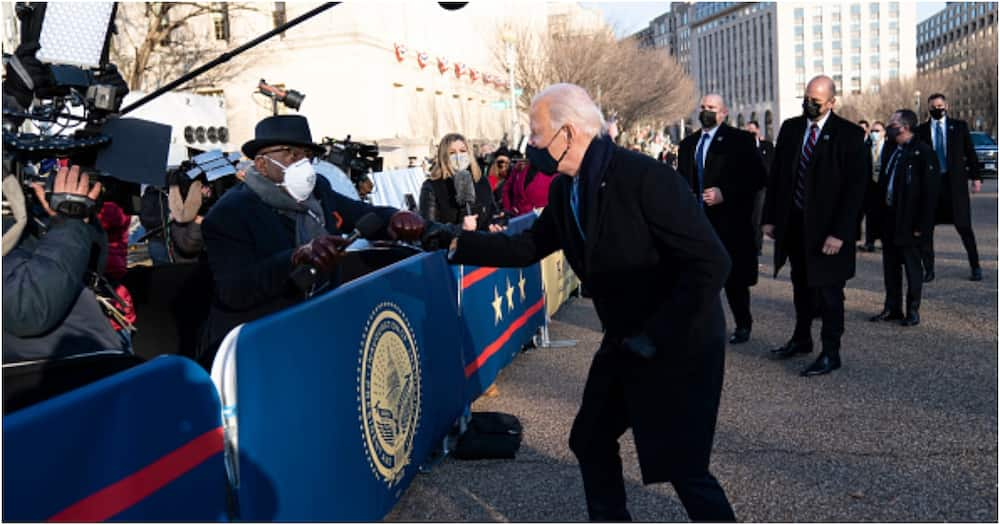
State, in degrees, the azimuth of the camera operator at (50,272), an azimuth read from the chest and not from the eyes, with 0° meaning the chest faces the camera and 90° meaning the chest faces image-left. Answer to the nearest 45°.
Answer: approximately 270°

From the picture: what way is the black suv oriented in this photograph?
toward the camera

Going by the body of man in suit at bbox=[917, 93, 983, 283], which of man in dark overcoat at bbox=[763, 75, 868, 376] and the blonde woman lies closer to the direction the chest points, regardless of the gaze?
the man in dark overcoat

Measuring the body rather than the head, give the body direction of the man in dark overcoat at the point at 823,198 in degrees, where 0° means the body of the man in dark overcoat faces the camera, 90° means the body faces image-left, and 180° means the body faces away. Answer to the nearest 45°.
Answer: approximately 45°

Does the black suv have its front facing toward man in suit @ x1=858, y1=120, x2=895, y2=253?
yes

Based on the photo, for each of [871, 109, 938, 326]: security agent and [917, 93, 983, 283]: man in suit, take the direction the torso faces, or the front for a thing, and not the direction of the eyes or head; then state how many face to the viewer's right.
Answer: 0

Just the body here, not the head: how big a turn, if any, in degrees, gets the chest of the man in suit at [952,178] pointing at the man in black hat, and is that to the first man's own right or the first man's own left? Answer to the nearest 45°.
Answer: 0° — they already face them

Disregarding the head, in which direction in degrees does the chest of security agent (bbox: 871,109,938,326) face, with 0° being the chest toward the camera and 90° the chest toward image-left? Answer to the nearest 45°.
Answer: approximately 45°

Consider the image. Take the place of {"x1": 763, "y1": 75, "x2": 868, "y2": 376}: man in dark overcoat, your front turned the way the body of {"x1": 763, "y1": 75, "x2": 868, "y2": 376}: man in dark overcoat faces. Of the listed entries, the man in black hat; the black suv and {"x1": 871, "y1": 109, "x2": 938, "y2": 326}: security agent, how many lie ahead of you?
1

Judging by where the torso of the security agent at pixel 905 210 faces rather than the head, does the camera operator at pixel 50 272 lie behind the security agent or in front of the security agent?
in front

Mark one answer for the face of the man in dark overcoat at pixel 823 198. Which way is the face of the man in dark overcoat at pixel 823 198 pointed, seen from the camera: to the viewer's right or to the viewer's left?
to the viewer's left

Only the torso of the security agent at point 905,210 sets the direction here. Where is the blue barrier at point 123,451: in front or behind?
in front

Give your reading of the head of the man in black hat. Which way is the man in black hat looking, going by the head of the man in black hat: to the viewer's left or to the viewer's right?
to the viewer's right
